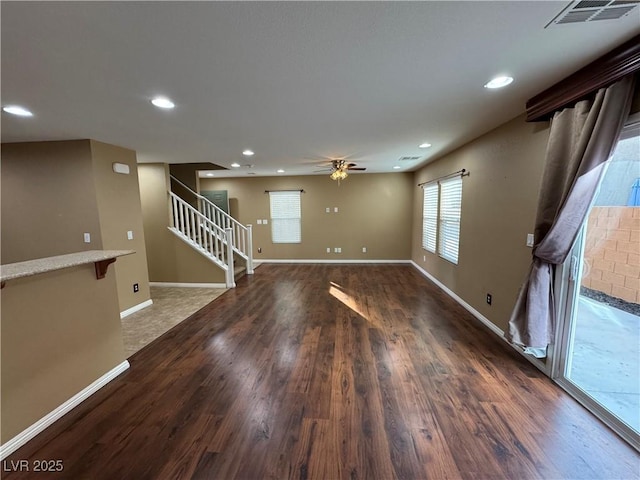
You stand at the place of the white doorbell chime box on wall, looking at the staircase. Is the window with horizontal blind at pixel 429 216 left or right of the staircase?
right

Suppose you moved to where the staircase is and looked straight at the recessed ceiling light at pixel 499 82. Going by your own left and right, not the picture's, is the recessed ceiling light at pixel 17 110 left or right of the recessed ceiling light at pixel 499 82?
right

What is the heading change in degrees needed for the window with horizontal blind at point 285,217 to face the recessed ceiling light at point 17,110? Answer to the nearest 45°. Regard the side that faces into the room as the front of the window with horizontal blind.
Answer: approximately 45° to its right

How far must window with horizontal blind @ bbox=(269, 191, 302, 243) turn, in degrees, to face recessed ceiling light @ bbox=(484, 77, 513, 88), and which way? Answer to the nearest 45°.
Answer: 0° — it already faces it

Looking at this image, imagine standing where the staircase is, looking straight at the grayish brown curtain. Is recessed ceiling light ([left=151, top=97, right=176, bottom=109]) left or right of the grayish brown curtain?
right

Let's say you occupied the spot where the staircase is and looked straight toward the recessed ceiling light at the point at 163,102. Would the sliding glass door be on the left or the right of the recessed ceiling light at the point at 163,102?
left

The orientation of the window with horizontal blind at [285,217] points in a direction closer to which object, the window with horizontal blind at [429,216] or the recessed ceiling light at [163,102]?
the recessed ceiling light

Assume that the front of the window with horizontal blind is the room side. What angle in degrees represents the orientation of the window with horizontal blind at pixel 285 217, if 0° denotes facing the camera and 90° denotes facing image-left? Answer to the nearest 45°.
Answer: approximately 0°

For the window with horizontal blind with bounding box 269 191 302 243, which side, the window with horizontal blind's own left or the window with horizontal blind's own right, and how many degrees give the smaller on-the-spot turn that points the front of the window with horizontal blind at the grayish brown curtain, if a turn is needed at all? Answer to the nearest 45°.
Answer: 0° — it already faces it
